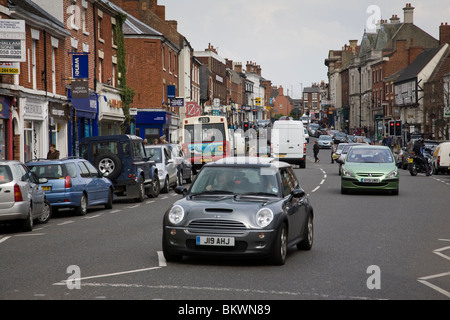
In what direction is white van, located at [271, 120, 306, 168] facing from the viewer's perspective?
away from the camera

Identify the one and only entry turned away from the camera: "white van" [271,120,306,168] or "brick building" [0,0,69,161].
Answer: the white van

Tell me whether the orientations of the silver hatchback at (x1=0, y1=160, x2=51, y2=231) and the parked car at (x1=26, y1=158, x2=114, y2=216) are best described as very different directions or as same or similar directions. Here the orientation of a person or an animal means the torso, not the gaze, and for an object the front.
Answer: same or similar directions

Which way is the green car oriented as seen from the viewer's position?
toward the camera

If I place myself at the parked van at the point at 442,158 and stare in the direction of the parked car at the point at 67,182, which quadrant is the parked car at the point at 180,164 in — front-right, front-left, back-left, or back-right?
front-right

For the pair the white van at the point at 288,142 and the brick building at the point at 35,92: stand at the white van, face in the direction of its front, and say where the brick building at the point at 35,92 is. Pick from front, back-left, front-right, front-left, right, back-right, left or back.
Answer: back-left

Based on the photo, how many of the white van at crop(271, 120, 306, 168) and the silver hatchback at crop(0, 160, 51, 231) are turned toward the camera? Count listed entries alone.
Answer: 0

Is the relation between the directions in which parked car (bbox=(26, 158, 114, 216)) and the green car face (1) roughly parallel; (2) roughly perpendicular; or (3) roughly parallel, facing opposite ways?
roughly parallel, facing opposite ways

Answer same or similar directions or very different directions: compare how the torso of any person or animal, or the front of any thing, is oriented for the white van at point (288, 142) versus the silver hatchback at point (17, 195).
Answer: same or similar directions

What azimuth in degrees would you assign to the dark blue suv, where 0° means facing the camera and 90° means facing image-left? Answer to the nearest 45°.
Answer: approximately 225°

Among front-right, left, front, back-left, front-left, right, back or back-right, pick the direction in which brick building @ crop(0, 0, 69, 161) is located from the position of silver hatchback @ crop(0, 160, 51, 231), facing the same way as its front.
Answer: front-left

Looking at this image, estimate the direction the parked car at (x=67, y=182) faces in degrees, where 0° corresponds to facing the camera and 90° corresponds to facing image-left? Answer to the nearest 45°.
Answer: approximately 225°
